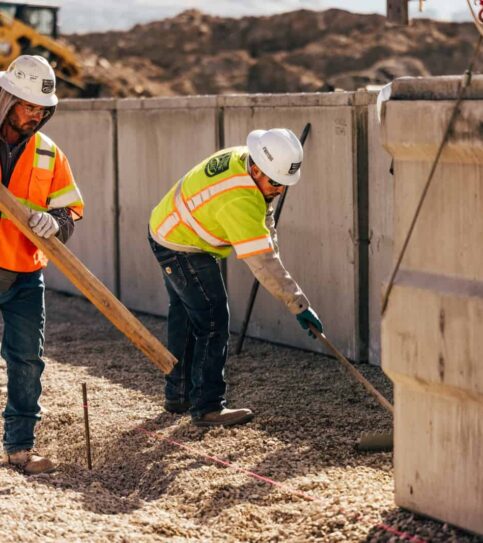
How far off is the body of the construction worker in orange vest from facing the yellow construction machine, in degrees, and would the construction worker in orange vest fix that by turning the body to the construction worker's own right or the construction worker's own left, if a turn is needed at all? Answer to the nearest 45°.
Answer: approximately 135° to the construction worker's own left

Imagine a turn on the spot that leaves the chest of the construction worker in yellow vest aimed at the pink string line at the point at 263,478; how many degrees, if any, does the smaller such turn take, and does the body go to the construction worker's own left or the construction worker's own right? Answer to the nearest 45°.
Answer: approximately 90° to the construction worker's own right

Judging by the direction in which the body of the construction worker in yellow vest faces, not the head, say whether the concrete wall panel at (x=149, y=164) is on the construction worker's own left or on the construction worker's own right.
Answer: on the construction worker's own left

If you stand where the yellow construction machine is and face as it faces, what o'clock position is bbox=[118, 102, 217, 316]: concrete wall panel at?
The concrete wall panel is roughly at 3 o'clock from the yellow construction machine.

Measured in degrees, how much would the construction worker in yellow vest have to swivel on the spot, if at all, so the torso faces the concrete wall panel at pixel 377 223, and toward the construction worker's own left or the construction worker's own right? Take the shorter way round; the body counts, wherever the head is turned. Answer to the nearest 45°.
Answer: approximately 45° to the construction worker's own left

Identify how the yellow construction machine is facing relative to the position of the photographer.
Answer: facing to the right of the viewer

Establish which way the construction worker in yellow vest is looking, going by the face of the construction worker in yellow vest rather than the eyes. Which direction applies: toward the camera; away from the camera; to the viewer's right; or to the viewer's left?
to the viewer's right

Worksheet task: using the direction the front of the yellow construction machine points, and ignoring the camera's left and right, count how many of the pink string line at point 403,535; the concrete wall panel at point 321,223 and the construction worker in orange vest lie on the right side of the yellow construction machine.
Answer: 3

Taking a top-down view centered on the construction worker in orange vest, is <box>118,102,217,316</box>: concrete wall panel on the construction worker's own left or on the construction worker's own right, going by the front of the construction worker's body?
on the construction worker's own left

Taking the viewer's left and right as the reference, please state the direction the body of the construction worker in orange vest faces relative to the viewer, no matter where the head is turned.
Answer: facing the viewer and to the right of the viewer

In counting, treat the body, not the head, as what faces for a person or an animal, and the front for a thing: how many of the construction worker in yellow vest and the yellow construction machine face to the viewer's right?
2

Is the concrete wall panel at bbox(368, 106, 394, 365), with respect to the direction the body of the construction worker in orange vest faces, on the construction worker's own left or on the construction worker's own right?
on the construction worker's own left

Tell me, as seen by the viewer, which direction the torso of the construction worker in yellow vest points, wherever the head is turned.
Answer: to the viewer's right

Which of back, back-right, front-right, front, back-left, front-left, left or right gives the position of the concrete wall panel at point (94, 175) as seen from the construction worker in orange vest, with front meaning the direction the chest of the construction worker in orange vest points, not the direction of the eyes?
back-left
